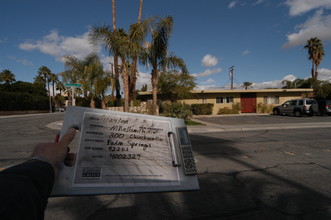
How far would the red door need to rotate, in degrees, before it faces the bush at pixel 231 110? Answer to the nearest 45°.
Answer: approximately 45° to its right

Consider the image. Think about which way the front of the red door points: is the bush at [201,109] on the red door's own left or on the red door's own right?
on the red door's own right

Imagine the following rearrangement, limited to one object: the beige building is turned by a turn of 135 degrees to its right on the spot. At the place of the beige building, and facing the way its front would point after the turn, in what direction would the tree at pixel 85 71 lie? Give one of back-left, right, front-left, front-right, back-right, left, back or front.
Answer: left

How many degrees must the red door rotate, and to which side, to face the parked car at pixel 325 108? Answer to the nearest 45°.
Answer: approximately 45° to its left

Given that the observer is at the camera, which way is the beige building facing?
facing the viewer

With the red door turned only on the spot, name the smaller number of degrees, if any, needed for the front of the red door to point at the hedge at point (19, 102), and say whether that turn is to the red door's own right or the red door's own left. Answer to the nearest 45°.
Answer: approximately 90° to the red door's own right

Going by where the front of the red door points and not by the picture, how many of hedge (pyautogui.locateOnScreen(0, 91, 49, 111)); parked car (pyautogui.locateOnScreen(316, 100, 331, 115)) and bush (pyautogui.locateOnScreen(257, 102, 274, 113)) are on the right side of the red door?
1

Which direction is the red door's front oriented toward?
toward the camera

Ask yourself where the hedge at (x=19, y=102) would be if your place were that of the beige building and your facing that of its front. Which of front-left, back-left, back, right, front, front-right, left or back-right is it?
right
